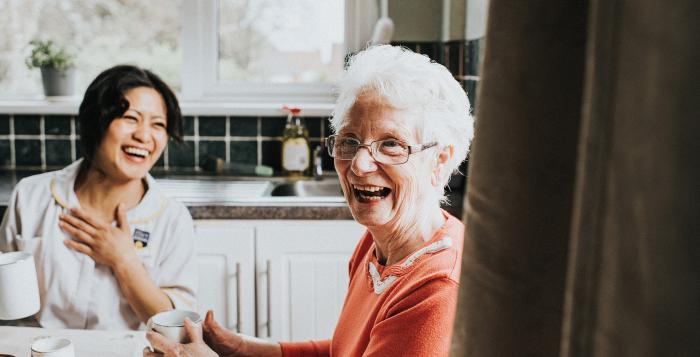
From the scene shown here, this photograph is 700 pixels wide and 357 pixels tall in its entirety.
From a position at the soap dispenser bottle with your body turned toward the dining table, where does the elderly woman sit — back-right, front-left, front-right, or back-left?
front-left

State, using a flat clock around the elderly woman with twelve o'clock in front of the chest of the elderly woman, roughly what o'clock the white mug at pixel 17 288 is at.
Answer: The white mug is roughly at 2 o'clock from the elderly woman.

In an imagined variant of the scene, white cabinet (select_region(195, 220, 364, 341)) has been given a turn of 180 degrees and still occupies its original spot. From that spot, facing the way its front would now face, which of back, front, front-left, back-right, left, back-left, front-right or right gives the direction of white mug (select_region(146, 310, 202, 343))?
back

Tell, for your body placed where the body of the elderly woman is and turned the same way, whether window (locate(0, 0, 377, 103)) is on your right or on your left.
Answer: on your right

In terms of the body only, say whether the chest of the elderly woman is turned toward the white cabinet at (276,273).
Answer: no

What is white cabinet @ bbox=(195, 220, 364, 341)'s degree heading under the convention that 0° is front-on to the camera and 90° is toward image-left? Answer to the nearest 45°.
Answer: approximately 0°

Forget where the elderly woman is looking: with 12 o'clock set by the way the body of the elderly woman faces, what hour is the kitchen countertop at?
The kitchen countertop is roughly at 4 o'clock from the elderly woman.

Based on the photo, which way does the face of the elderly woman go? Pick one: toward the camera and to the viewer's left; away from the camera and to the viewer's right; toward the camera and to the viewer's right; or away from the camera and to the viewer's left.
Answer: toward the camera and to the viewer's left

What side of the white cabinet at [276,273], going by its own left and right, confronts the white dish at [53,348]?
front

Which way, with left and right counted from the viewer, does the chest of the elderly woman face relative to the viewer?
facing the viewer and to the left of the viewer

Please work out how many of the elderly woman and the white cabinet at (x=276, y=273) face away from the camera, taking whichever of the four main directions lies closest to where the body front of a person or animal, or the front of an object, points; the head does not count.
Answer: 0

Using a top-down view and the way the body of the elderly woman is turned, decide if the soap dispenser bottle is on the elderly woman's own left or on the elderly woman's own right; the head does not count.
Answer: on the elderly woman's own right
